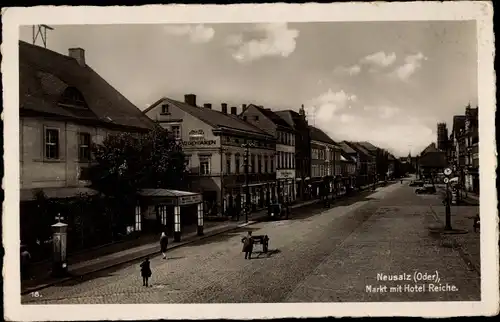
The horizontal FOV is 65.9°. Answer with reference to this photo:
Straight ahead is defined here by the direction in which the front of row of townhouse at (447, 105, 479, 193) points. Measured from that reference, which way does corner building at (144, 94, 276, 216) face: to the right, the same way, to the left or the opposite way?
the opposite way

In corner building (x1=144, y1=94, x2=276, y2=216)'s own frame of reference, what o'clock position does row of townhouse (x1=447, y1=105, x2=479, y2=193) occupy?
The row of townhouse is roughly at 11 o'clock from the corner building.

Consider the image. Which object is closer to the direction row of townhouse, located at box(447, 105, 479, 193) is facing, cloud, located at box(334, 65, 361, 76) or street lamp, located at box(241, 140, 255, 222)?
the street lamp

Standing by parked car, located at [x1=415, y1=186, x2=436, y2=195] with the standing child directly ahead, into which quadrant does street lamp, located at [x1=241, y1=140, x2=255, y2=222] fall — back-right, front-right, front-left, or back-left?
front-right

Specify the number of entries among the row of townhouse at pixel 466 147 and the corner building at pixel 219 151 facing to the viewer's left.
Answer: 1

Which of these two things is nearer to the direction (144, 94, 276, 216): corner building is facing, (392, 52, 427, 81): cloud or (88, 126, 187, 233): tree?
the cloud

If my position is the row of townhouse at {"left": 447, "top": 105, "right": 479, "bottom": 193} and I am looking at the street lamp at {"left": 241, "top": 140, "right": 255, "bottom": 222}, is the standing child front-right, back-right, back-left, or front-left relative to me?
front-left

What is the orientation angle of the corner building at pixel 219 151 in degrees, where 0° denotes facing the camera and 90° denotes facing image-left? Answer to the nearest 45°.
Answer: approximately 315°

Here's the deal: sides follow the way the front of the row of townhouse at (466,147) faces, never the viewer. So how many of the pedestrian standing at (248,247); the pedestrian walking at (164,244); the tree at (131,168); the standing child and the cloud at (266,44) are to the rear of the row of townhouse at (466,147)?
0

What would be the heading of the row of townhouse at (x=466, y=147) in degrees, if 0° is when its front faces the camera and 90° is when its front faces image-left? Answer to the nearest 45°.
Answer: approximately 90°
